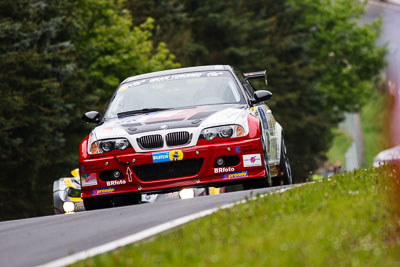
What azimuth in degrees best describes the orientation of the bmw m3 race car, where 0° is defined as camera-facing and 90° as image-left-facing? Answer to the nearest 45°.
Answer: approximately 0°
